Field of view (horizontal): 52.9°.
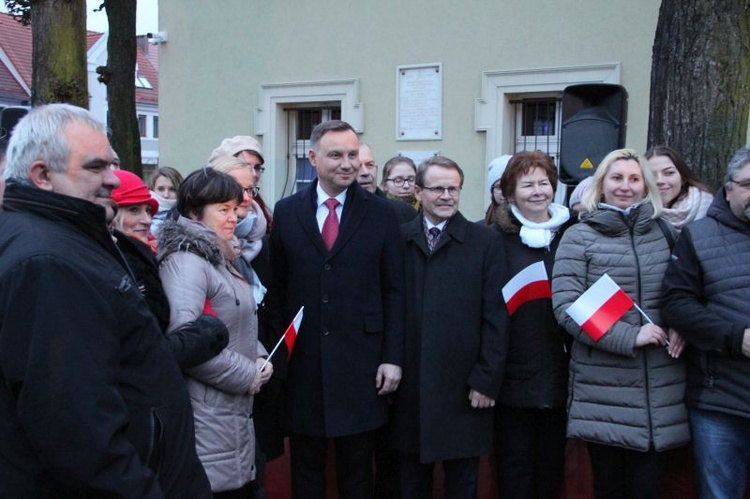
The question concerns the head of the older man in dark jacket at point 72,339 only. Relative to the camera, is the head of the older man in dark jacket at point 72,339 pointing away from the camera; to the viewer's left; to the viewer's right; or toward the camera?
to the viewer's right

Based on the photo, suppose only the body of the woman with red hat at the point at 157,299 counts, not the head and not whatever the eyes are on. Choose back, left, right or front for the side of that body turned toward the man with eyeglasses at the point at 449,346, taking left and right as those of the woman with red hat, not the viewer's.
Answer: left

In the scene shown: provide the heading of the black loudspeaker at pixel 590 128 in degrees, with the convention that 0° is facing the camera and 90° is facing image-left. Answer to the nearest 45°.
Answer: approximately 0°

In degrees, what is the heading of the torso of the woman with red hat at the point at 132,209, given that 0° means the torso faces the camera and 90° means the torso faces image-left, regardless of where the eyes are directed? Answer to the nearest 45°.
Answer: approximately 315°

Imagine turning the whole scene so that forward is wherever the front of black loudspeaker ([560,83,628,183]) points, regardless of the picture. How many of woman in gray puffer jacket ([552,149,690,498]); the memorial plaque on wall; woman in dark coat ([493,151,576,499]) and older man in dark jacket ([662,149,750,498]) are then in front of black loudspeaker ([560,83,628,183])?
3

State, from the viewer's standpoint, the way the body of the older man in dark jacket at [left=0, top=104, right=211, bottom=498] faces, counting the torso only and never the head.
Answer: to the viewer's right

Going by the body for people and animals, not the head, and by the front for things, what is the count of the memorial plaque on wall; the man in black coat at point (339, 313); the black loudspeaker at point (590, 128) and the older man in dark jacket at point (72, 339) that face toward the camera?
3

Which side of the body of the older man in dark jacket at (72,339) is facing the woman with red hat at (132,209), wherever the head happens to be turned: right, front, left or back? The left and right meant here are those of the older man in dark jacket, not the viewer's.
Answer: left

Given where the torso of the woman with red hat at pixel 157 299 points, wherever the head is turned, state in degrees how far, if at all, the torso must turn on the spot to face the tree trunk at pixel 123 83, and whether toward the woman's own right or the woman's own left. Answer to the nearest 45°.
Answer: approximately 135° to the woman's own left
